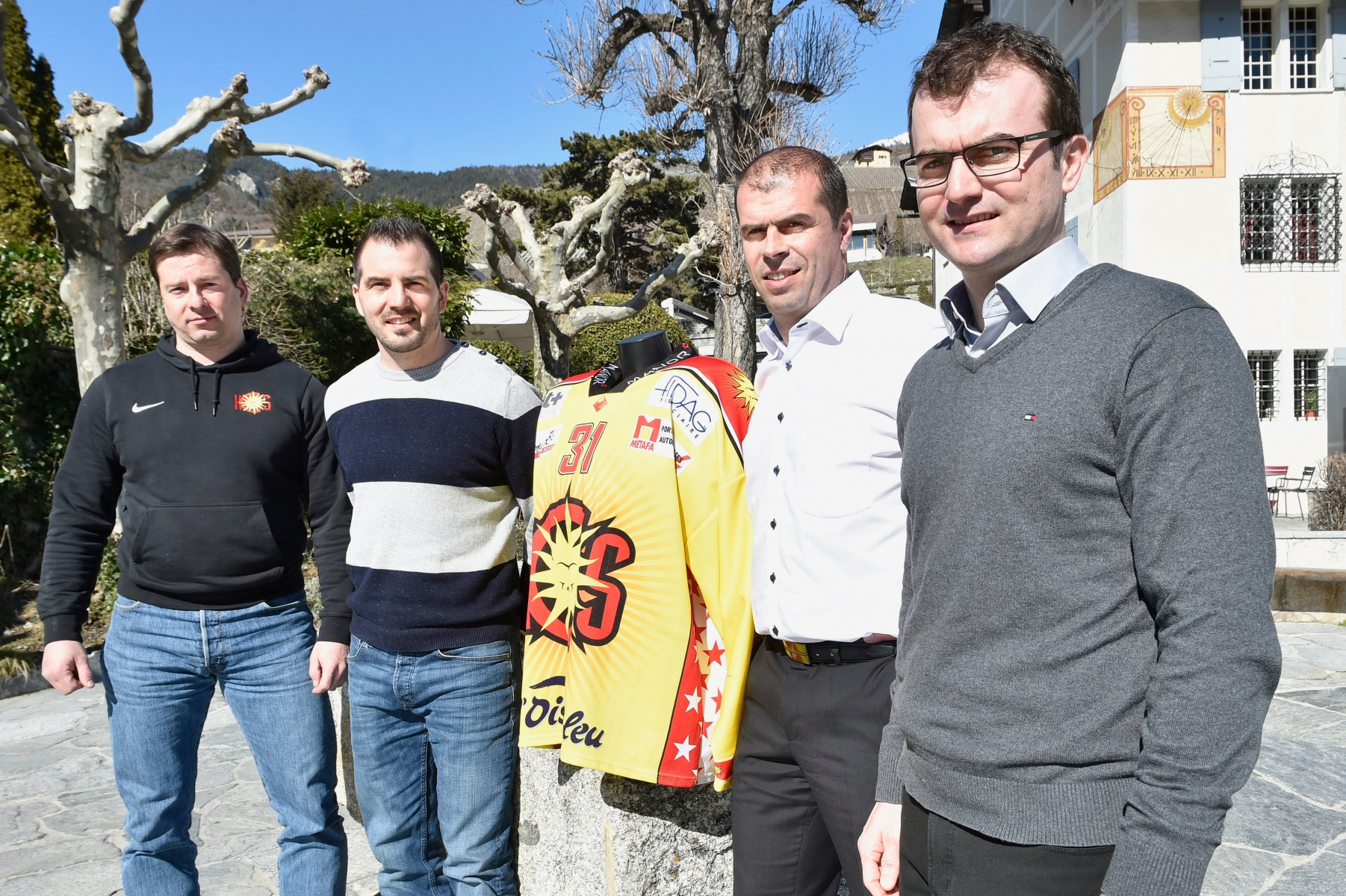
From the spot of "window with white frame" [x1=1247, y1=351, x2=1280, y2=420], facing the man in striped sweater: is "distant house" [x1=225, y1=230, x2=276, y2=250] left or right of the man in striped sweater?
right

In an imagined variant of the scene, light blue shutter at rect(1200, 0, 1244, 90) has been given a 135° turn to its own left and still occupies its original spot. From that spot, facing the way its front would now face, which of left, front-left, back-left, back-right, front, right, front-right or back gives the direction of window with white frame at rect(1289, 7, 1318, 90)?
front

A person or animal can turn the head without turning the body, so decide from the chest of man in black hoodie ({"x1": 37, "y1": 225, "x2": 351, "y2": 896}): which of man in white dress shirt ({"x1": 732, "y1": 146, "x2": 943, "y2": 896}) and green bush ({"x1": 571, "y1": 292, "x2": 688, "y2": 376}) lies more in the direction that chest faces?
the man in white dress shirt

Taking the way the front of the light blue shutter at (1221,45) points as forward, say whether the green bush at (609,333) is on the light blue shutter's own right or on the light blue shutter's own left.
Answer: on the light blue shutter's own right

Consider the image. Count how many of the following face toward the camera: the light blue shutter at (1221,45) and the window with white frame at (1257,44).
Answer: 2

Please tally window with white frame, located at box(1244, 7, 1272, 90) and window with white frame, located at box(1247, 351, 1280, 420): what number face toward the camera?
2

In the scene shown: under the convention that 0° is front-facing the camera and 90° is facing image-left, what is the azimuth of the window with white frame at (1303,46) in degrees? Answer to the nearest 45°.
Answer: approximately 0°

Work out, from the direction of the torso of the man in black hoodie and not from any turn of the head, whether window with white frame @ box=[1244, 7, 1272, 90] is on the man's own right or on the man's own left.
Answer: on the man's own left

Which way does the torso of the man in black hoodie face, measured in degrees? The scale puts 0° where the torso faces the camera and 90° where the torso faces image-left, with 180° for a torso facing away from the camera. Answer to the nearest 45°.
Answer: approximately 0°

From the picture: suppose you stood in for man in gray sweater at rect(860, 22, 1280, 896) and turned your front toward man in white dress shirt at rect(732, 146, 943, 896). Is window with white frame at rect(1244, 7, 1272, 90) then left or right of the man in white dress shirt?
right

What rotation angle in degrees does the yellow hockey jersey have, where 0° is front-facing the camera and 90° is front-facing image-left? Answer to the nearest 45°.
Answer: approximately 45°
